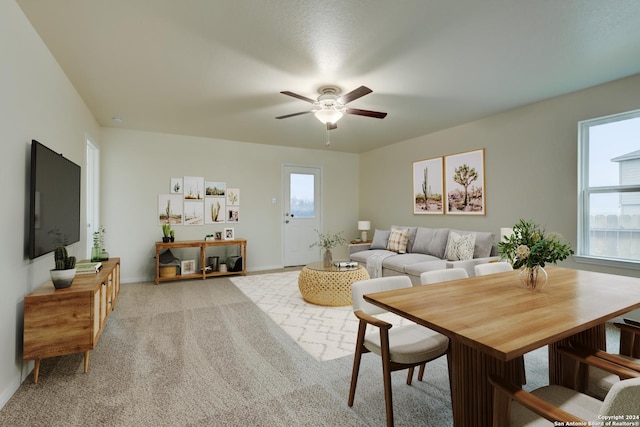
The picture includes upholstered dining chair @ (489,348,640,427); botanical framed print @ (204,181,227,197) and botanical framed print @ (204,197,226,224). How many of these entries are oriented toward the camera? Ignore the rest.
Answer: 2

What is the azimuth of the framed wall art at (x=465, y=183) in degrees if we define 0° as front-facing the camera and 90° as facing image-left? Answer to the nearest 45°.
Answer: approximately 45°

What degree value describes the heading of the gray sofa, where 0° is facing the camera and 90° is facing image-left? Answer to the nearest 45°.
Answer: approximately 45°

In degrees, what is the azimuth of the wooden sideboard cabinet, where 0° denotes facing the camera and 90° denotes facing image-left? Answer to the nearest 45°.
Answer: approximately 270°

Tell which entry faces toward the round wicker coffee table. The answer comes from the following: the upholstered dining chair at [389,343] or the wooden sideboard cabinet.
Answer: the wooden sideboard cabinet

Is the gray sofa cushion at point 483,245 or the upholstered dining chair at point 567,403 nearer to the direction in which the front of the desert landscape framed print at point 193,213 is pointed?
the upholstered dining chair

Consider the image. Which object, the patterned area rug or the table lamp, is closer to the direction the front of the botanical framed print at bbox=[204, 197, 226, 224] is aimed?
the patterned area rug

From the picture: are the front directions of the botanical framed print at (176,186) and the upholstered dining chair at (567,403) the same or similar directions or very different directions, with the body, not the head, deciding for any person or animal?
very different directions

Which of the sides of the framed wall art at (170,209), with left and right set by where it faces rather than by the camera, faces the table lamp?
left

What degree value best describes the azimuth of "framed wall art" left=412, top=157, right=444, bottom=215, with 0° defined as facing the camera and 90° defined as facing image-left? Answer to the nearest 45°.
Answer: approximately 45°

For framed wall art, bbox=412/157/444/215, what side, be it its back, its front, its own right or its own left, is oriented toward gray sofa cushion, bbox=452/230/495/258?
left

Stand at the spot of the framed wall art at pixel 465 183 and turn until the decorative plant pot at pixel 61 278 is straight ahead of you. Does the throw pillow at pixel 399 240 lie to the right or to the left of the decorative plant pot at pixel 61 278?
right

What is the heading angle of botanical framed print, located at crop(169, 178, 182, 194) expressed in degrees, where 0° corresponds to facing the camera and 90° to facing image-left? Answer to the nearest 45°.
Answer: approximately 0°

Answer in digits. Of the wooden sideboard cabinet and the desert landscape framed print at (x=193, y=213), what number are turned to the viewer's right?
1

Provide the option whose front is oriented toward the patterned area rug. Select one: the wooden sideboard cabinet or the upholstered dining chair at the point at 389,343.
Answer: the wooden sideboard cabinet

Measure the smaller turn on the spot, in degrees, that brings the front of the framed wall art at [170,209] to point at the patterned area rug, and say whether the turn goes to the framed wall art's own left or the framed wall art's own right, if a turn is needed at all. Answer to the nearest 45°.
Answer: approximately 45° to the framed wall art's own left
